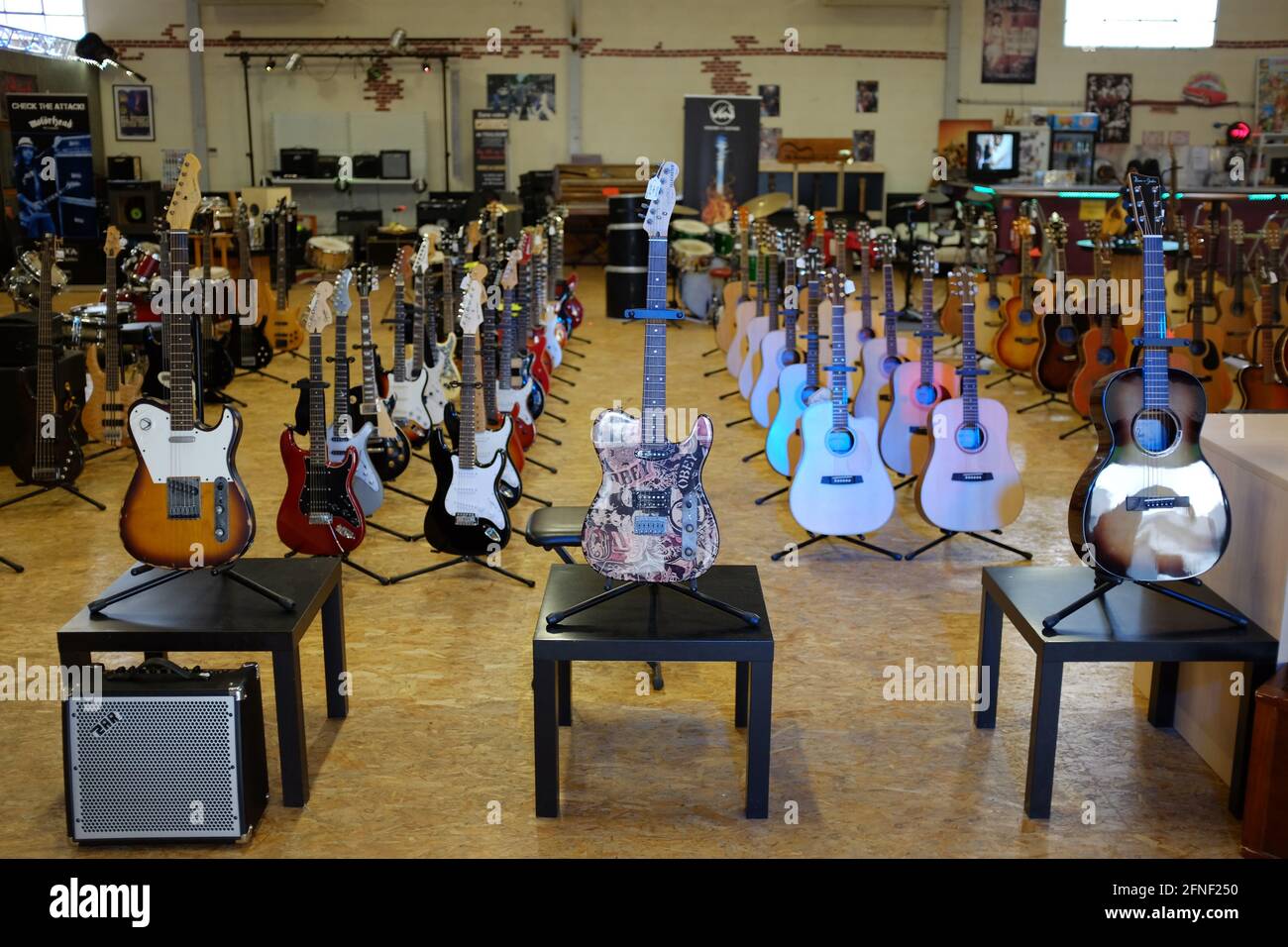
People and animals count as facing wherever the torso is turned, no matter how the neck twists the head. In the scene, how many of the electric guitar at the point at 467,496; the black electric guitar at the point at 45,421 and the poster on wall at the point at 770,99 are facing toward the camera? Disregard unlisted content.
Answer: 3

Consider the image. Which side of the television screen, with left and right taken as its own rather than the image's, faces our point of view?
front

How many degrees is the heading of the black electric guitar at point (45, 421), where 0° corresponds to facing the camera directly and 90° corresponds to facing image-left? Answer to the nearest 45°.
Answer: approximately 0°

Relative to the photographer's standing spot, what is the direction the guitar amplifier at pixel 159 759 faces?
facing the viewer

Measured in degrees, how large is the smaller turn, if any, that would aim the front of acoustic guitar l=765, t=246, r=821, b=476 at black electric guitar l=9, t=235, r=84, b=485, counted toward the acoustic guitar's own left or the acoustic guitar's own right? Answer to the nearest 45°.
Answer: approximately 90° to the acoustic guitar's own right

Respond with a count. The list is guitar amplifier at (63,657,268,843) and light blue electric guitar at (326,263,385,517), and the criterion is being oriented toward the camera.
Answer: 2

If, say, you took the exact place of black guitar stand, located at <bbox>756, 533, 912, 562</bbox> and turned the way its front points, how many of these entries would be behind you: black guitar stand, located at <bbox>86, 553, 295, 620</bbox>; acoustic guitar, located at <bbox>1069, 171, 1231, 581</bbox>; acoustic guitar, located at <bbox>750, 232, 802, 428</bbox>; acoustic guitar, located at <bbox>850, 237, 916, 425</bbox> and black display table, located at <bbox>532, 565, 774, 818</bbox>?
2

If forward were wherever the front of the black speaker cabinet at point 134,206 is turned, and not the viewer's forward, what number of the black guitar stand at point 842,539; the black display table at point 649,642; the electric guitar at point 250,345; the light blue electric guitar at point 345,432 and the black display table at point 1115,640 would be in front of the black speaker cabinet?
5

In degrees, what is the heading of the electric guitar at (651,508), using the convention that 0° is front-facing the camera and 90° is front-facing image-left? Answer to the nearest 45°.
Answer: approximately 0°

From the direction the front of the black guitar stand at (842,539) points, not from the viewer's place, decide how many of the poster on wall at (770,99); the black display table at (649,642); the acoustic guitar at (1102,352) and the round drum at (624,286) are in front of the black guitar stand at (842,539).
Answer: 1

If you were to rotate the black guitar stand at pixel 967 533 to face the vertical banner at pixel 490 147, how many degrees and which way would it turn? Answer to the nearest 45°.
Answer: approximately 135° to its right

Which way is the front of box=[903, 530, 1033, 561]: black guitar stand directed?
toward the camera
